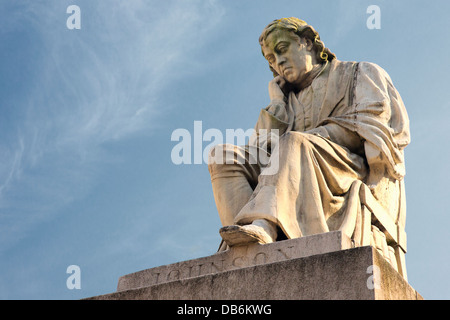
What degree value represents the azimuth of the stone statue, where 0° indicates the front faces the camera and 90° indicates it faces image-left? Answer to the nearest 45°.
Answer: approximately 45°
